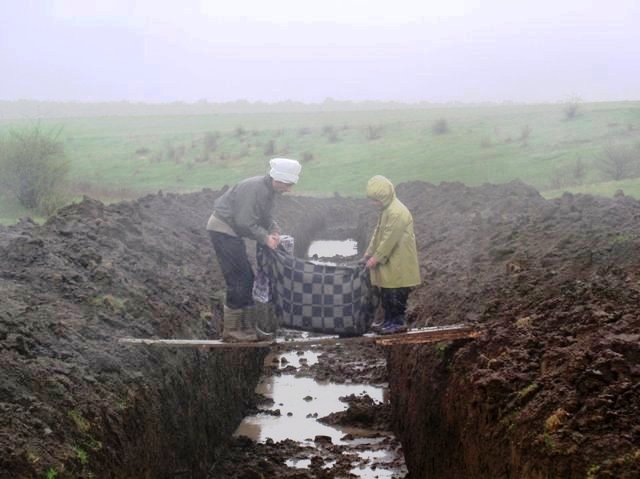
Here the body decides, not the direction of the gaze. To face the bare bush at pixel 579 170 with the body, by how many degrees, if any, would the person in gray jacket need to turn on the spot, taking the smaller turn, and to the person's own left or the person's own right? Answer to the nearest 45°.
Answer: approximately 45° to the person's own left

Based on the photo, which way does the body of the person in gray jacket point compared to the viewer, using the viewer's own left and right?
facing to the right of the viewer

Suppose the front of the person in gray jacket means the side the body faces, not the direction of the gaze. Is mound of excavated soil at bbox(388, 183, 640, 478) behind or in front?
in front

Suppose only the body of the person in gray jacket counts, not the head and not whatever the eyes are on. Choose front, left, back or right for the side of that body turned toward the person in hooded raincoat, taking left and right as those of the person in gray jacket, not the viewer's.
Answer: front

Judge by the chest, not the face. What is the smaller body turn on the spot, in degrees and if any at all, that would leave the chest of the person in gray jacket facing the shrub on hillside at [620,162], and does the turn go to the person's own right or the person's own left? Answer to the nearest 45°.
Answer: approximately 45° to the person's own left

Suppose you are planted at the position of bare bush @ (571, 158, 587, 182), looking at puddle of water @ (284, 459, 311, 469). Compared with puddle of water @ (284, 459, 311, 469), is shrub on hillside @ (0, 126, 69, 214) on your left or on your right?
right

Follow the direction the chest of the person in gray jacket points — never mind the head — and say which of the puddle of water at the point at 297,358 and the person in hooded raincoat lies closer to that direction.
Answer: the person in hooded raincoat

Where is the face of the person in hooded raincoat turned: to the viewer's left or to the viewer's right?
to the viewer's left
